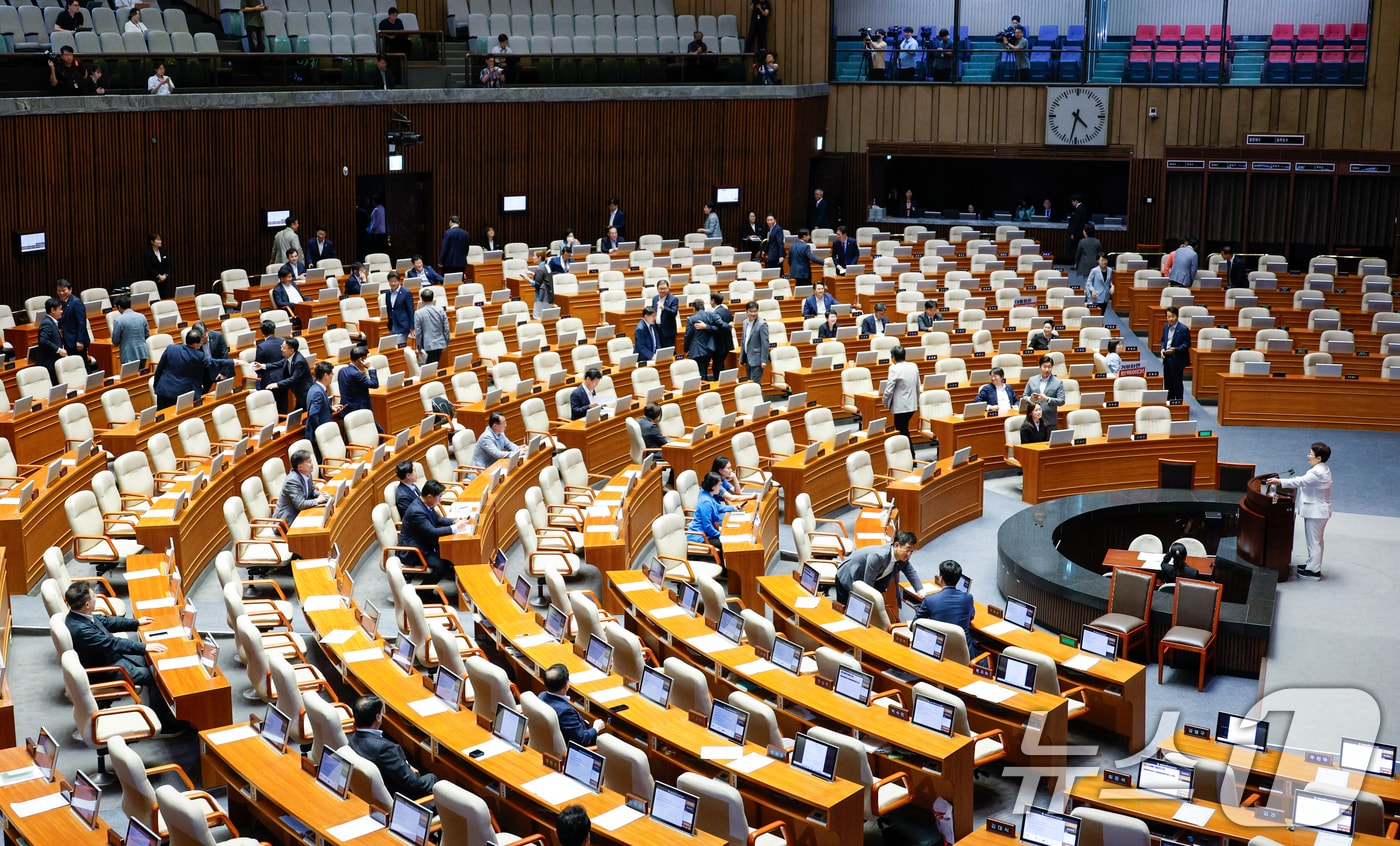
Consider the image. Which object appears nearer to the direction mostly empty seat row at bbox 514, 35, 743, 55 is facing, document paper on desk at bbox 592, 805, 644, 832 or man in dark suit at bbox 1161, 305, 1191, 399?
the document paper on desk

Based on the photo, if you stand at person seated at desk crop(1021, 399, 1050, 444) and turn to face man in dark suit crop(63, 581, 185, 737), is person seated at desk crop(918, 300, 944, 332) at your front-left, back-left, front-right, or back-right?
back-right

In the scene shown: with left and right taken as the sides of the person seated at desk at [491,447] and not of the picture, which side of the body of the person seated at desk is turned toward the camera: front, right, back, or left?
right

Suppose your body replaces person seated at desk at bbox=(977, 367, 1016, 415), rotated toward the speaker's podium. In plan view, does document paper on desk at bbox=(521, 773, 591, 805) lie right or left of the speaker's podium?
right

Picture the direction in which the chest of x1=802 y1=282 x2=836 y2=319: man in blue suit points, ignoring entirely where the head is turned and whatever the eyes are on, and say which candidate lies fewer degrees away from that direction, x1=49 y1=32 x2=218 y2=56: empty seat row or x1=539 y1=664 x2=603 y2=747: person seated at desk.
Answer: the person seated at desk

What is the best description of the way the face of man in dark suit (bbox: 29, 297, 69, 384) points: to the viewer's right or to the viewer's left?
to the viewer's right

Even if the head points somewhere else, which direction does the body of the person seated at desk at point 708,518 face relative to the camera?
to the viewer's right

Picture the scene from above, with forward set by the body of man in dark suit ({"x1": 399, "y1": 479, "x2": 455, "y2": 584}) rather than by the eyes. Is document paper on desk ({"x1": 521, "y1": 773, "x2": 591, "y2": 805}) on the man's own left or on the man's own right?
on the man's own right

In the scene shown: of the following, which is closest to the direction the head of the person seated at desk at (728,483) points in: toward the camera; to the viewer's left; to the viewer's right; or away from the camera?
to the viewer's right

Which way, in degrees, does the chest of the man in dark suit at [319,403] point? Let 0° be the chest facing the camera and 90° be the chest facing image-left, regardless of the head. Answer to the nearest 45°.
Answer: approximately 270°

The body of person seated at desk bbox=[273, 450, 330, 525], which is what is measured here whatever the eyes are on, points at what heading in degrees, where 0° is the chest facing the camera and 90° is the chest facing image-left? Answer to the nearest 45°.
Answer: approximately 270°
